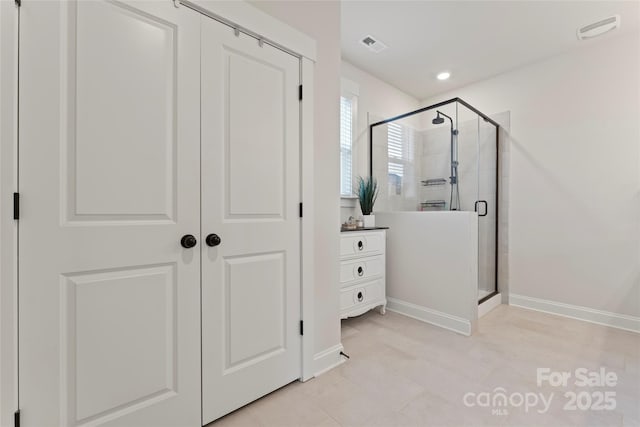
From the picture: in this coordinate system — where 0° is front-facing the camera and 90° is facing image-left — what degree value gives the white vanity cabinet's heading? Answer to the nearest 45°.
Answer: approximately 315°

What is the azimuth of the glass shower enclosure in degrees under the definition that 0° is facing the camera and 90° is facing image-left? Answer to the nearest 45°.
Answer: approximately 315°

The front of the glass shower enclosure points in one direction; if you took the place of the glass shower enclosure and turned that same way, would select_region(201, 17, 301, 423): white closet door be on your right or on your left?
on your right

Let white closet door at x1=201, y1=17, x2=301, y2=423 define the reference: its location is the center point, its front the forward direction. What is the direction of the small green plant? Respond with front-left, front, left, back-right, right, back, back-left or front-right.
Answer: left

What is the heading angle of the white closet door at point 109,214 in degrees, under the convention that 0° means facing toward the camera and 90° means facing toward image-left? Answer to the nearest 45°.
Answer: approximately 315°

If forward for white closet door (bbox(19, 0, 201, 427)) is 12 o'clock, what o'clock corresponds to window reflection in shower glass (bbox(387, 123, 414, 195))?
The window reflection in shower glass is roughly at 10 o'clock from the white closet door.

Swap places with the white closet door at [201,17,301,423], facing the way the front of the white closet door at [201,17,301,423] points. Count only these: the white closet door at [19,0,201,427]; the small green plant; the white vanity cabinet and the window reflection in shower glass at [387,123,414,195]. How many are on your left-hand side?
3

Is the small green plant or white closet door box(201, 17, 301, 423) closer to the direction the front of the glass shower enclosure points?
the white closet door
